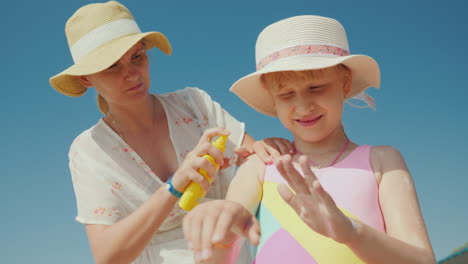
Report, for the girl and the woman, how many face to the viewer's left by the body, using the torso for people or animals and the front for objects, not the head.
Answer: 0

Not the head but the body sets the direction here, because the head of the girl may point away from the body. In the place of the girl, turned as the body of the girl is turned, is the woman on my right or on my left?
on my right

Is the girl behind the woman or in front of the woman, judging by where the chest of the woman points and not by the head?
in front

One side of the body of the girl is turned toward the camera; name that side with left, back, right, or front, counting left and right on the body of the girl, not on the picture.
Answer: front
